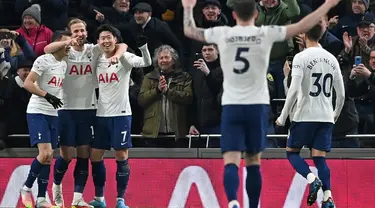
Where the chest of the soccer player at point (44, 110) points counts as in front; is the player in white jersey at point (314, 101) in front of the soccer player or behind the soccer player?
in front

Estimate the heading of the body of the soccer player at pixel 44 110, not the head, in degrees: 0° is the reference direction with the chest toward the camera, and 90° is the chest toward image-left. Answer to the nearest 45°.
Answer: approximately 315°

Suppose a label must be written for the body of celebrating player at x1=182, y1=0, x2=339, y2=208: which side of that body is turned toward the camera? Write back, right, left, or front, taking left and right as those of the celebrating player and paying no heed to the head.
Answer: back

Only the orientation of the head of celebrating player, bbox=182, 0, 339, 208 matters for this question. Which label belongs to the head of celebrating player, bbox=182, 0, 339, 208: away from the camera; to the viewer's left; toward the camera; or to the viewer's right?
away from the camera

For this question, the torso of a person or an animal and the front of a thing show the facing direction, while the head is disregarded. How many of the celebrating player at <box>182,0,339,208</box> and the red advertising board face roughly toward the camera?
1

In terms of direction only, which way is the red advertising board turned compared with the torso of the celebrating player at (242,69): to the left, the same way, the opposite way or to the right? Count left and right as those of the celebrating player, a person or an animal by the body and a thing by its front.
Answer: the opposite way

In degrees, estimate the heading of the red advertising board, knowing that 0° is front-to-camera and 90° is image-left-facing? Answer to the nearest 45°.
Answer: approximately 0°
